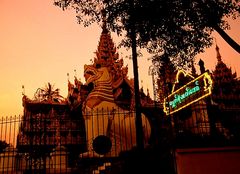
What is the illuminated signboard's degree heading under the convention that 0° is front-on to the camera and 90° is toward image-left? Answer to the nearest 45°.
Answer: approximately 45°

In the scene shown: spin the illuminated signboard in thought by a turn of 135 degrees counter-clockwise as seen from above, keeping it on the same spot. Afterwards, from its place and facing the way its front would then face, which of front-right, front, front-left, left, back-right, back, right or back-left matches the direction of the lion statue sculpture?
back-left
